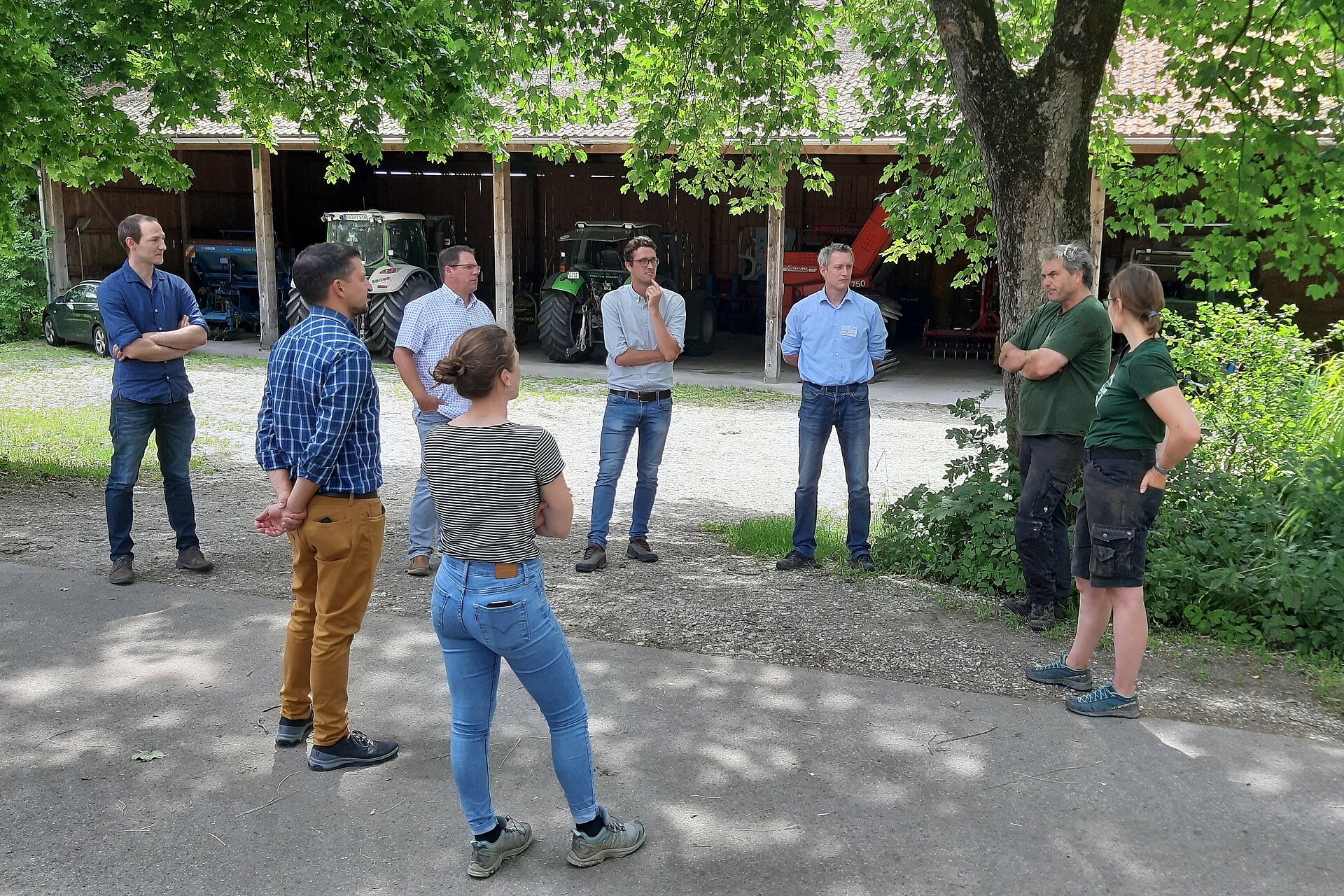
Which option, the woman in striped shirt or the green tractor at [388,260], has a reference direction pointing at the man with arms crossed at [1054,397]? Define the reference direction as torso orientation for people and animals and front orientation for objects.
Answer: the woman in striped shirt

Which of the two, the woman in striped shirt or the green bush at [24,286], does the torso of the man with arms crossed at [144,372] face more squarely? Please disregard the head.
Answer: the woman in striped shirt

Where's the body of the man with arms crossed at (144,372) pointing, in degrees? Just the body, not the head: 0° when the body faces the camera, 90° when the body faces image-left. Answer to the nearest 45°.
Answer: approximately 315°

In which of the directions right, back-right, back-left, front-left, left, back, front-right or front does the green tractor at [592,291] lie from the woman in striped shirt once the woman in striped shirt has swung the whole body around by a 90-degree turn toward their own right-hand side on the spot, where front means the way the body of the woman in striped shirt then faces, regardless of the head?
back-left

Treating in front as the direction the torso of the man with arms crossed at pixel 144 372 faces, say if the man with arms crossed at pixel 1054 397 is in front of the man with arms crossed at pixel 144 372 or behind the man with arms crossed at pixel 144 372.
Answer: in front

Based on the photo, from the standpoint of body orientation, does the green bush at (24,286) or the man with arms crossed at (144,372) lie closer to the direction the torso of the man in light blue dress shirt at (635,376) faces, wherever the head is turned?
the man with arms crossed

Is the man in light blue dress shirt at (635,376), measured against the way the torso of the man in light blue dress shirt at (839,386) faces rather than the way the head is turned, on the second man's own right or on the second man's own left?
on the second man's own right

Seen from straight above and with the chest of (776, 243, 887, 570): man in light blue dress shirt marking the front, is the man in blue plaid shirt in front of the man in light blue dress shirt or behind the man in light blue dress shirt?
in front

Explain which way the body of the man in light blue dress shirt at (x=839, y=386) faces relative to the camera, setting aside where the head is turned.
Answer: toward the camera

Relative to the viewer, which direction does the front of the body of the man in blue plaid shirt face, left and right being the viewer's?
facing away from the viewer and to the right of the viewer

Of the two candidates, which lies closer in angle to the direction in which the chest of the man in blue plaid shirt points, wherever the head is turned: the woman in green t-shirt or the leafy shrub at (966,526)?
the leafy shrub

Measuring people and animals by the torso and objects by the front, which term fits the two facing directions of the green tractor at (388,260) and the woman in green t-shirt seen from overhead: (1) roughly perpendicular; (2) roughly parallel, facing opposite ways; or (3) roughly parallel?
roughly perpendicular

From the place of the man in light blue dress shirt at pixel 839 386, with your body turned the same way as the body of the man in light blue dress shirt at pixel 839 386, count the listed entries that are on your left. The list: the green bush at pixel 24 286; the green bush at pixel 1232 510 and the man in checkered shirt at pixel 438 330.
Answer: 1

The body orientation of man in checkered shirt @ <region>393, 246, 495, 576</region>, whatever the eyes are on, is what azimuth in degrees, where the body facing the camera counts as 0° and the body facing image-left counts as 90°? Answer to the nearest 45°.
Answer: approximately 315°

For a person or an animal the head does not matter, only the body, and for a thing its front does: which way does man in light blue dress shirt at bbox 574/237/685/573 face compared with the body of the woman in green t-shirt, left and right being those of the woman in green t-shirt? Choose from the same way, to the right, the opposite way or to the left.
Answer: to the left

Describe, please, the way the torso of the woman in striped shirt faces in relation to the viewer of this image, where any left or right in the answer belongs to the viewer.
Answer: facing away from the viewer and to the right of the viewer
